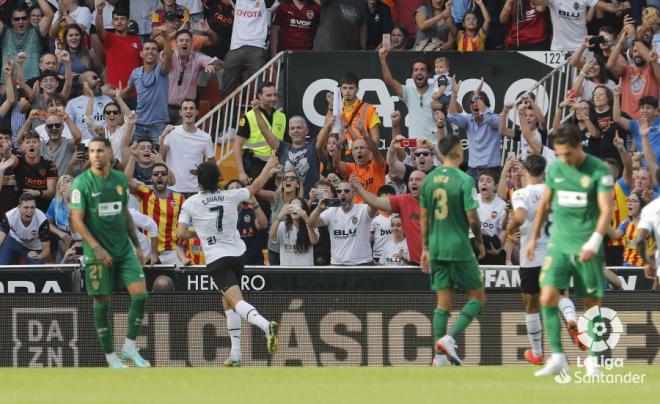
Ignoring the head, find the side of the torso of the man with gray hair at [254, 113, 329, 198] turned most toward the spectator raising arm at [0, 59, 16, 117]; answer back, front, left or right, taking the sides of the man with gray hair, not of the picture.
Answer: right

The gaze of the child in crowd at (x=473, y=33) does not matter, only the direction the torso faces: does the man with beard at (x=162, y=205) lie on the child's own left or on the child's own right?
on the child's own right

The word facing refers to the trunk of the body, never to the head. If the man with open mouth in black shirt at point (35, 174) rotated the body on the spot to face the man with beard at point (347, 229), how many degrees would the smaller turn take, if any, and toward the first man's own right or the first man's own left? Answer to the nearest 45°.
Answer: approximately 45° to the first man's own left

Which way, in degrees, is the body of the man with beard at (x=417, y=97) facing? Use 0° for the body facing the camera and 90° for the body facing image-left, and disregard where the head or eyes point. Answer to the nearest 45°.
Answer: approximately 0°
